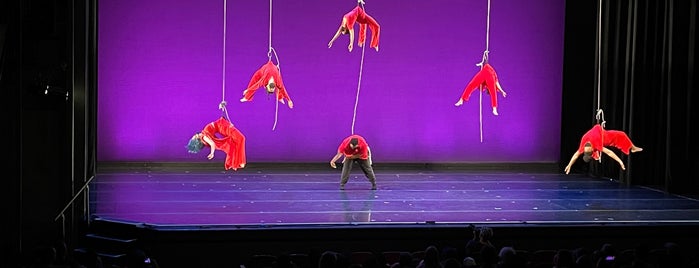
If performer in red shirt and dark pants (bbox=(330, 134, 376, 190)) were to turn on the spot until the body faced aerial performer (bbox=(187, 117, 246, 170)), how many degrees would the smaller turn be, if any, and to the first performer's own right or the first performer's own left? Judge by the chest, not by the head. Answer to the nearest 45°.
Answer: approximately 90° to the first performer's own right

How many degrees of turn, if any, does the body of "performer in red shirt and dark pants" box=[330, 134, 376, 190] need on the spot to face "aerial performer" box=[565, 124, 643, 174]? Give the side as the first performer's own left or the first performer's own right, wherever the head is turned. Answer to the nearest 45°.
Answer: approximately 90° to the first performer's own left

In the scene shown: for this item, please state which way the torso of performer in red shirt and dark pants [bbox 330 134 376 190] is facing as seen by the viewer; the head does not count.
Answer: toward the camera
